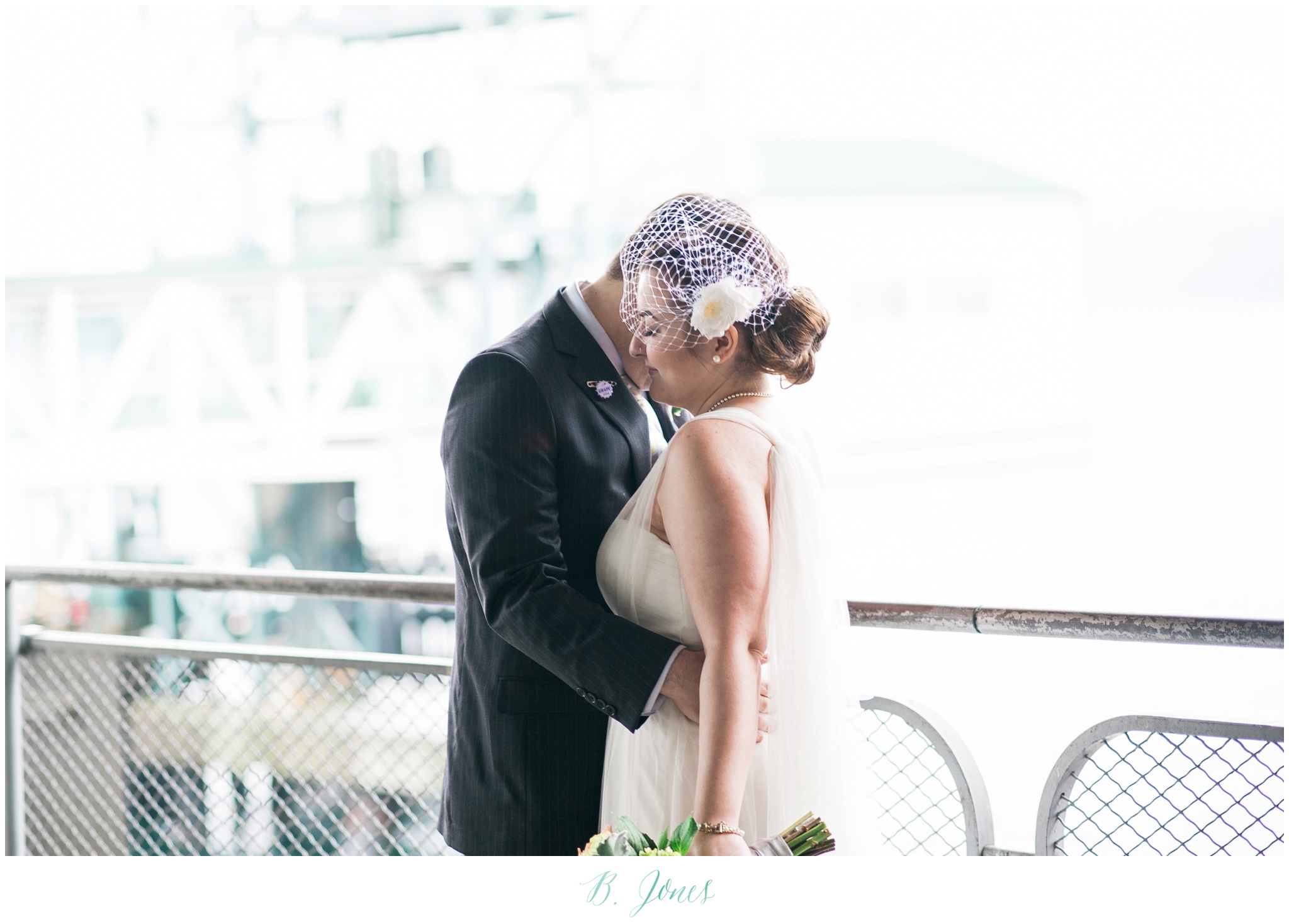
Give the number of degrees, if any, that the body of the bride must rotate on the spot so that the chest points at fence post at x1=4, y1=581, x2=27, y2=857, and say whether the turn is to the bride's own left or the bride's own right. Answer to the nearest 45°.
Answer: approximately 45° to the bride's own right

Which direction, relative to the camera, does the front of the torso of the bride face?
to the viewer's left
